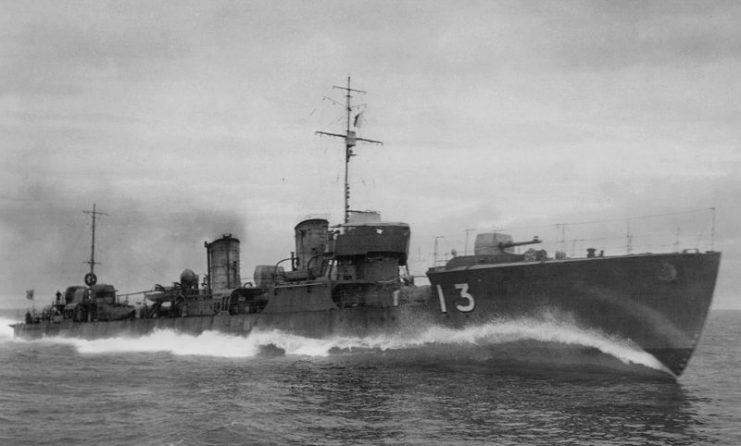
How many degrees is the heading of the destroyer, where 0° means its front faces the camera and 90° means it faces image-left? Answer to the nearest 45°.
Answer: approximately 315°
